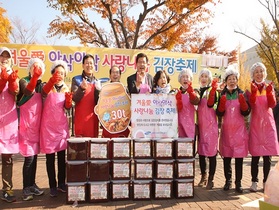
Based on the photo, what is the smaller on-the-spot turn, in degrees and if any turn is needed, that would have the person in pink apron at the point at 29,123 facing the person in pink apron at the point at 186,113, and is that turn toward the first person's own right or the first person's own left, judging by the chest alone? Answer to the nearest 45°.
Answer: approximately 45° to the first person's own left

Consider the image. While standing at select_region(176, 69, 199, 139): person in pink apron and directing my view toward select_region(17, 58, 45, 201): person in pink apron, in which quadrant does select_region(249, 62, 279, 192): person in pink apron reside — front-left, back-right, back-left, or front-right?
back-left

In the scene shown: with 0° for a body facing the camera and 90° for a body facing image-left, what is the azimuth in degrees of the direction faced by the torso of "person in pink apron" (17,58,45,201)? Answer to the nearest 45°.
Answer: approximately 315°

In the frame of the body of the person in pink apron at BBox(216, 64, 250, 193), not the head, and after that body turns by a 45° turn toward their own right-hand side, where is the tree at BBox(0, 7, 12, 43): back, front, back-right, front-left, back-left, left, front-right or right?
right

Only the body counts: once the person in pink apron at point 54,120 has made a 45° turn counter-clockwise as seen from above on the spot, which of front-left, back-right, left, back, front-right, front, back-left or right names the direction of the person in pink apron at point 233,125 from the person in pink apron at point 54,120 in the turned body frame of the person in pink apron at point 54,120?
front-left

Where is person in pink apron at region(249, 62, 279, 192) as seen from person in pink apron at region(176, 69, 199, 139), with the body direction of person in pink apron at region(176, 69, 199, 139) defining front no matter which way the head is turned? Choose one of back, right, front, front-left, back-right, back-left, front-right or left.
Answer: left

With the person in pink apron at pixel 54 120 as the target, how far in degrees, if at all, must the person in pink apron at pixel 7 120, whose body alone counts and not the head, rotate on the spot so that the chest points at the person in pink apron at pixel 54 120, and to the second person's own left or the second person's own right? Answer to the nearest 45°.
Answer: approximately 90° to the second person's own left

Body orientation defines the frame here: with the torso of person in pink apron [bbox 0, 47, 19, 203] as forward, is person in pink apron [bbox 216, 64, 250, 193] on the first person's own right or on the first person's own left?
on the first person's own left

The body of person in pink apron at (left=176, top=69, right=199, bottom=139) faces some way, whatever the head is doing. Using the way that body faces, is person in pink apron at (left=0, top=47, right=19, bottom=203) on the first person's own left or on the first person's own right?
on the first person's own right
